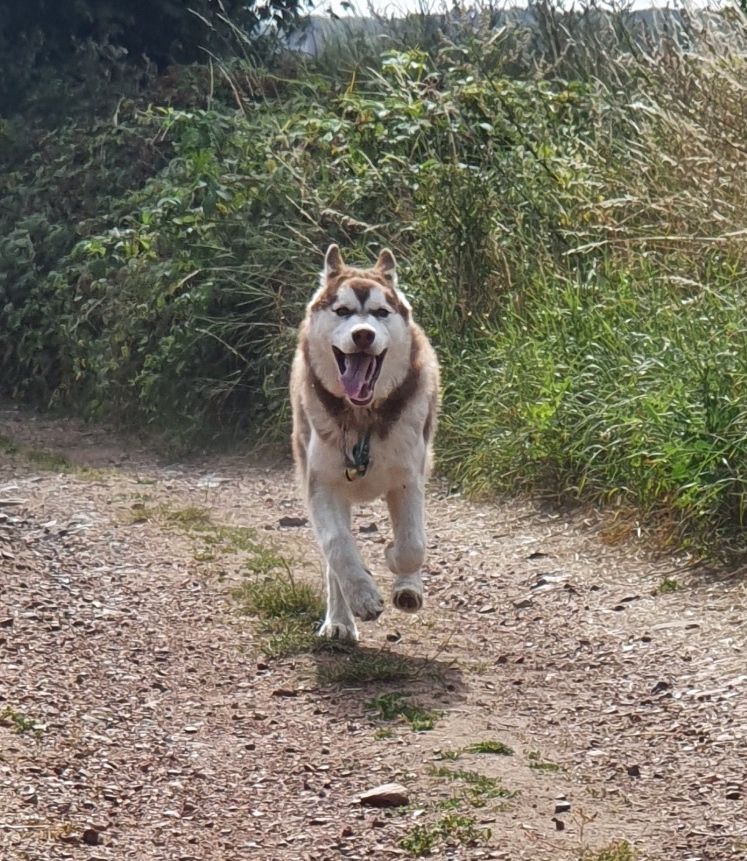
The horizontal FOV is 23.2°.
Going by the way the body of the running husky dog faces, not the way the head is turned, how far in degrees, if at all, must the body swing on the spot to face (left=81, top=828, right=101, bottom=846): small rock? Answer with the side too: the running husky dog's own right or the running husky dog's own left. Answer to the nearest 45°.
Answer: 0° — it already faces it

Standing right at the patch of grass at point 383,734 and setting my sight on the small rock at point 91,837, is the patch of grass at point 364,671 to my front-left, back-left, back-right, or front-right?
back-right

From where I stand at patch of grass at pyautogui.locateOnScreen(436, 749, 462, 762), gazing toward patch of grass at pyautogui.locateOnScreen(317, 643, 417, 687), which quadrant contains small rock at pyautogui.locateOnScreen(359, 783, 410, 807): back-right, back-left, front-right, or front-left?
back-left

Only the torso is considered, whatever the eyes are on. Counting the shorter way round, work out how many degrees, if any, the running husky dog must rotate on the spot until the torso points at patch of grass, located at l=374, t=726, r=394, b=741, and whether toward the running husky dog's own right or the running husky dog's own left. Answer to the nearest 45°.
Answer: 0° — it already faces it

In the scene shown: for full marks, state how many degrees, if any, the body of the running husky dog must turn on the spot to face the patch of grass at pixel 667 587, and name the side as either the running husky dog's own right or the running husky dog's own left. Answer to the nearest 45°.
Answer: approximately 90° to the running husky dog's own left

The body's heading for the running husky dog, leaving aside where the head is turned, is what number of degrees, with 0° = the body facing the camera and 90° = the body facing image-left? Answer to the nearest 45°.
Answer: approximately 0°

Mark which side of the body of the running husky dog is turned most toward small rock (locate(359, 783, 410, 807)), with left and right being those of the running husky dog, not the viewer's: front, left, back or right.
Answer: front

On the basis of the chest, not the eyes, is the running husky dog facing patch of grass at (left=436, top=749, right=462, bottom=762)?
yes

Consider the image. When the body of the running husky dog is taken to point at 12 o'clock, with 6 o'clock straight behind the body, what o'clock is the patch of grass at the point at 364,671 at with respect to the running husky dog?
The patch of grass is roughly at 12 o'clock from the running husky dog.

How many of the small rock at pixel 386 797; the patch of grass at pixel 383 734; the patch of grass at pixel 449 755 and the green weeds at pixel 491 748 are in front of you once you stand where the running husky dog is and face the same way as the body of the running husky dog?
4
